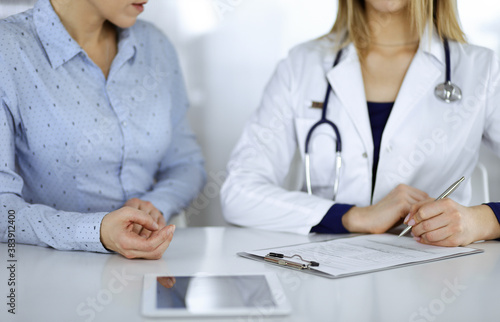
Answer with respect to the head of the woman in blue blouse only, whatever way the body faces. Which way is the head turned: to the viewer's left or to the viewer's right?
to the viewer's right

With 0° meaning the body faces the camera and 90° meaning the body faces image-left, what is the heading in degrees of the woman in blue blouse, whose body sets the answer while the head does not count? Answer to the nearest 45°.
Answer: approximately 315°

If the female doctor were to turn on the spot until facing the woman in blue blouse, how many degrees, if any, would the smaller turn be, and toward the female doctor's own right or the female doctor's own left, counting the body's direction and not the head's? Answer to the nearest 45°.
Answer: approximately 90° to the female doctor's own right

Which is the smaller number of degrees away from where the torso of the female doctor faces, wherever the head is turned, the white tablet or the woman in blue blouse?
the white tablet

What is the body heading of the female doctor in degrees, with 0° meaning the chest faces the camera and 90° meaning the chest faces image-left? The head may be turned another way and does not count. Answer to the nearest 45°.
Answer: approximately 0°

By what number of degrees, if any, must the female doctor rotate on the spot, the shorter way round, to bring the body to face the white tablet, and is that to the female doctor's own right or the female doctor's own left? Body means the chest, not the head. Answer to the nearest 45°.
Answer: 0° — they already face it
